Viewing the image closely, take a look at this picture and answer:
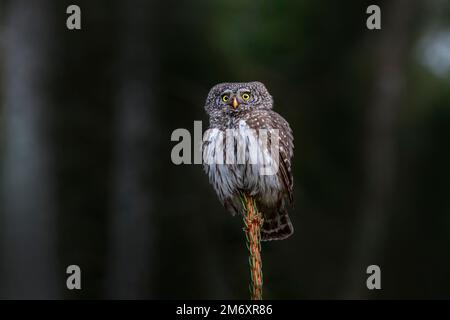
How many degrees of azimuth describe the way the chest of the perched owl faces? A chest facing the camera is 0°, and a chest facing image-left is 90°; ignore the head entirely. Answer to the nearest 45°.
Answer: approximately 45°

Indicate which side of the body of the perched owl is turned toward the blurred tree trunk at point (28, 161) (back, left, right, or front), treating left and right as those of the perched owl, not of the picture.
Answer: right

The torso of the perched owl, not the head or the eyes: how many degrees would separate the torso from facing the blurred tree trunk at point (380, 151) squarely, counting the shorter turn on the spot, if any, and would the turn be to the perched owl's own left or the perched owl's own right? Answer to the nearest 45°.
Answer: approximately 135° to the perched owl's own right
